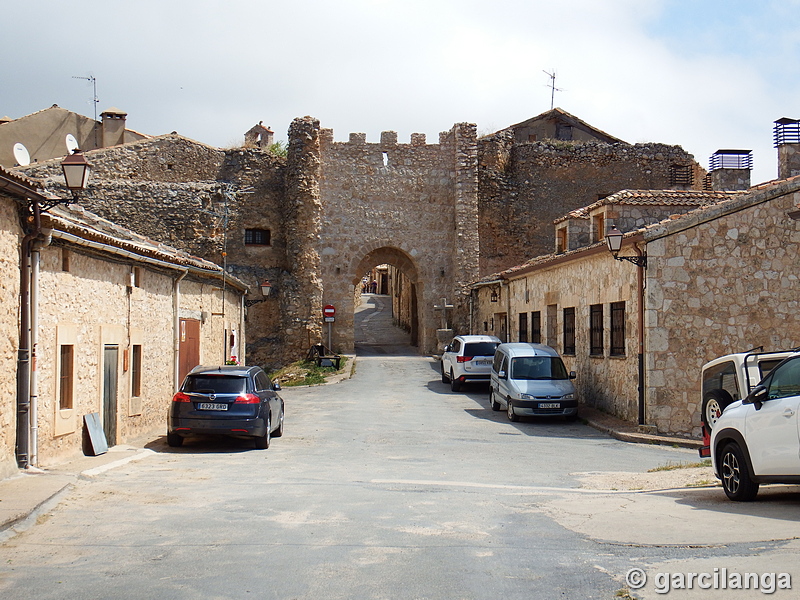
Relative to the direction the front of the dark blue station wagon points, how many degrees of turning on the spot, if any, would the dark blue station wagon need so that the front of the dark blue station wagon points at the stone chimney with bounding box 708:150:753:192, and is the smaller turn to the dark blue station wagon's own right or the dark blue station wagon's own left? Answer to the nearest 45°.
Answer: approximately 45° to the dark blue station wagon's own right

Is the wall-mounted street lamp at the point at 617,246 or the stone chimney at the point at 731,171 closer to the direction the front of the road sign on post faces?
the wall-mounted street lamp

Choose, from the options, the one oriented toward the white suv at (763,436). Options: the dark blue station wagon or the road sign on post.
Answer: the road sign on post

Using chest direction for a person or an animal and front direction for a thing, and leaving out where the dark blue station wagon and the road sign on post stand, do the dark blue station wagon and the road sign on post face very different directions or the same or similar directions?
very different directions

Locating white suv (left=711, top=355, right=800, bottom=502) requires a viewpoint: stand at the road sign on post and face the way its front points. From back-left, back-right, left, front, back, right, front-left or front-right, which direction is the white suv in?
front

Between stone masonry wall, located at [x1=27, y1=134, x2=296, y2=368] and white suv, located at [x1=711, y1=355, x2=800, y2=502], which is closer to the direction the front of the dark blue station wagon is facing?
the stone masonry wall

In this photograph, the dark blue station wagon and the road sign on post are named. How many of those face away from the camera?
1

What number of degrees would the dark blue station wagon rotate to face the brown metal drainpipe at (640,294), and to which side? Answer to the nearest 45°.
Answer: approximately 90° to its right

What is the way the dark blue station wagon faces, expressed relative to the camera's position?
facing away from the viewer

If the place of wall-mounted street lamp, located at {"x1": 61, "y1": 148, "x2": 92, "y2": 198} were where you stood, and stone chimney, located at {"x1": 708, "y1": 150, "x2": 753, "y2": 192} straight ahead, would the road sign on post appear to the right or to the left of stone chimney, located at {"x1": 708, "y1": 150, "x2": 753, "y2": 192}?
left

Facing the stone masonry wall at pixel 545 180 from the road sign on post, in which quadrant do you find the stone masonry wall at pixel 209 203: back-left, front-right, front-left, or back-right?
back-left

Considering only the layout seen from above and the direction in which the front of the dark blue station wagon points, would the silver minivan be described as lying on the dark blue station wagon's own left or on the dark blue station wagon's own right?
on the dark blue station wagon's own right

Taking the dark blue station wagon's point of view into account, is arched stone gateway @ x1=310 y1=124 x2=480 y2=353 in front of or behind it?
in front

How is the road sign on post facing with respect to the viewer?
toward the camera
